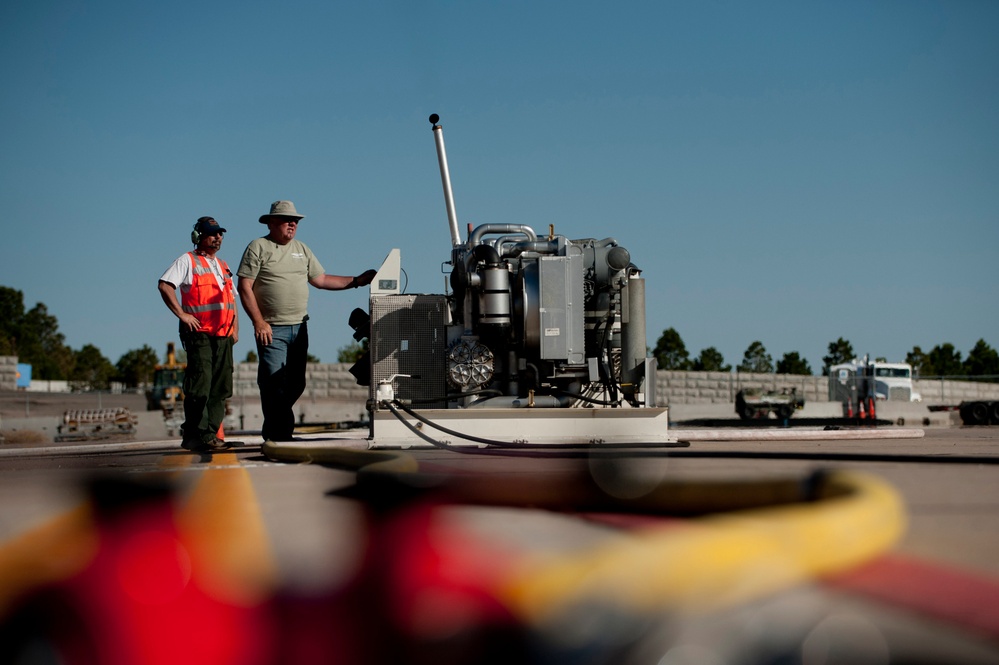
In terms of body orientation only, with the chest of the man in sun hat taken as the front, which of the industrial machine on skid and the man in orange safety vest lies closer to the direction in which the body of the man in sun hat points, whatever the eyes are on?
the industrial machine on skid

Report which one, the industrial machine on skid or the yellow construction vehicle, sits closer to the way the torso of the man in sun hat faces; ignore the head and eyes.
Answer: the industrial machine on skid

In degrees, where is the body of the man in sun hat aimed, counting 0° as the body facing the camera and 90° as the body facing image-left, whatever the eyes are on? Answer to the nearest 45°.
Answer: approximately 315°

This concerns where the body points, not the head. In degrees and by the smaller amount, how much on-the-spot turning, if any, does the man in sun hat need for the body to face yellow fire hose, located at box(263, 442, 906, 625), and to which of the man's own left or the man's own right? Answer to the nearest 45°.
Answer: approximately 45° to the man's own right

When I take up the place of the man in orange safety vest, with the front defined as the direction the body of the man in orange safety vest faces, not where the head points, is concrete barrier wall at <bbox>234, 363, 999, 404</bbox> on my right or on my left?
on my left

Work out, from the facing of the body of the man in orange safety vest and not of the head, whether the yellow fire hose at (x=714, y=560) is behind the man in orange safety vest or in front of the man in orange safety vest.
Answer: in front

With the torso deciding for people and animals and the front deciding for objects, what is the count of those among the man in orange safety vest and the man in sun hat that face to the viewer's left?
0

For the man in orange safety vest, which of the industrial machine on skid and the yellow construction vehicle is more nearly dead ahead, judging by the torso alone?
the industrial machine on skid

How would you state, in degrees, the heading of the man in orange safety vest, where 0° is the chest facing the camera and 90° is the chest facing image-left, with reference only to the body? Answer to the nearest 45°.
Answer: approximately 315°

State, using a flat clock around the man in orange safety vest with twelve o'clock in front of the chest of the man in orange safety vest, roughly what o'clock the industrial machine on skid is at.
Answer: The industrial machine on skid is roughly at 11 o'clock from the man in orange safety vest.

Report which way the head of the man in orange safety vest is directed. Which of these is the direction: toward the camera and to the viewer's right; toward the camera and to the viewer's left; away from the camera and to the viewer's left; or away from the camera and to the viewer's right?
toward the camera and to the viewer's right
